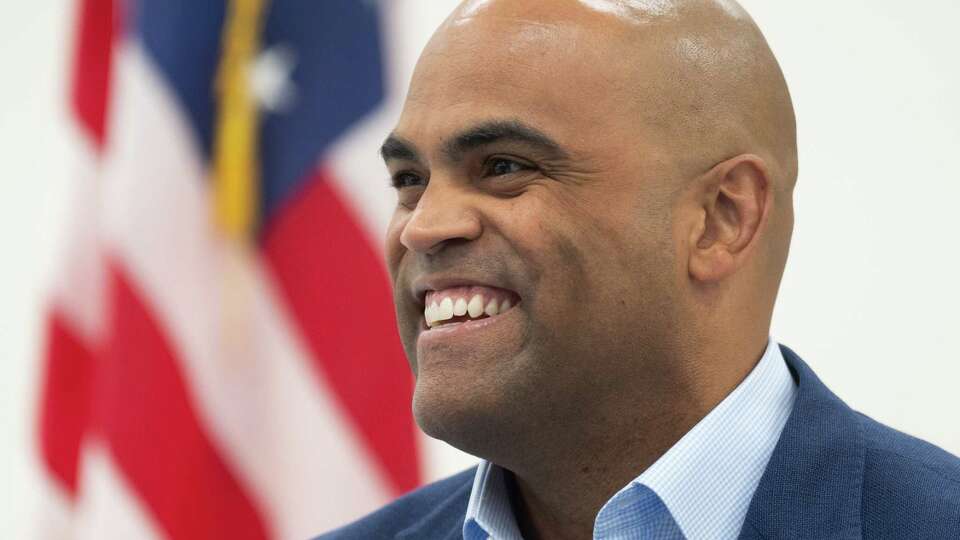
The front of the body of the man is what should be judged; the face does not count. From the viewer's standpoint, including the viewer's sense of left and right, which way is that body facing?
facing the viewer and to the left of the viewer

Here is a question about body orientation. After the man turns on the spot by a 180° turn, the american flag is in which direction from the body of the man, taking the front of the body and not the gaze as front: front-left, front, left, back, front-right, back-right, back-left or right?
left

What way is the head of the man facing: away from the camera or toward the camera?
toward the camera
